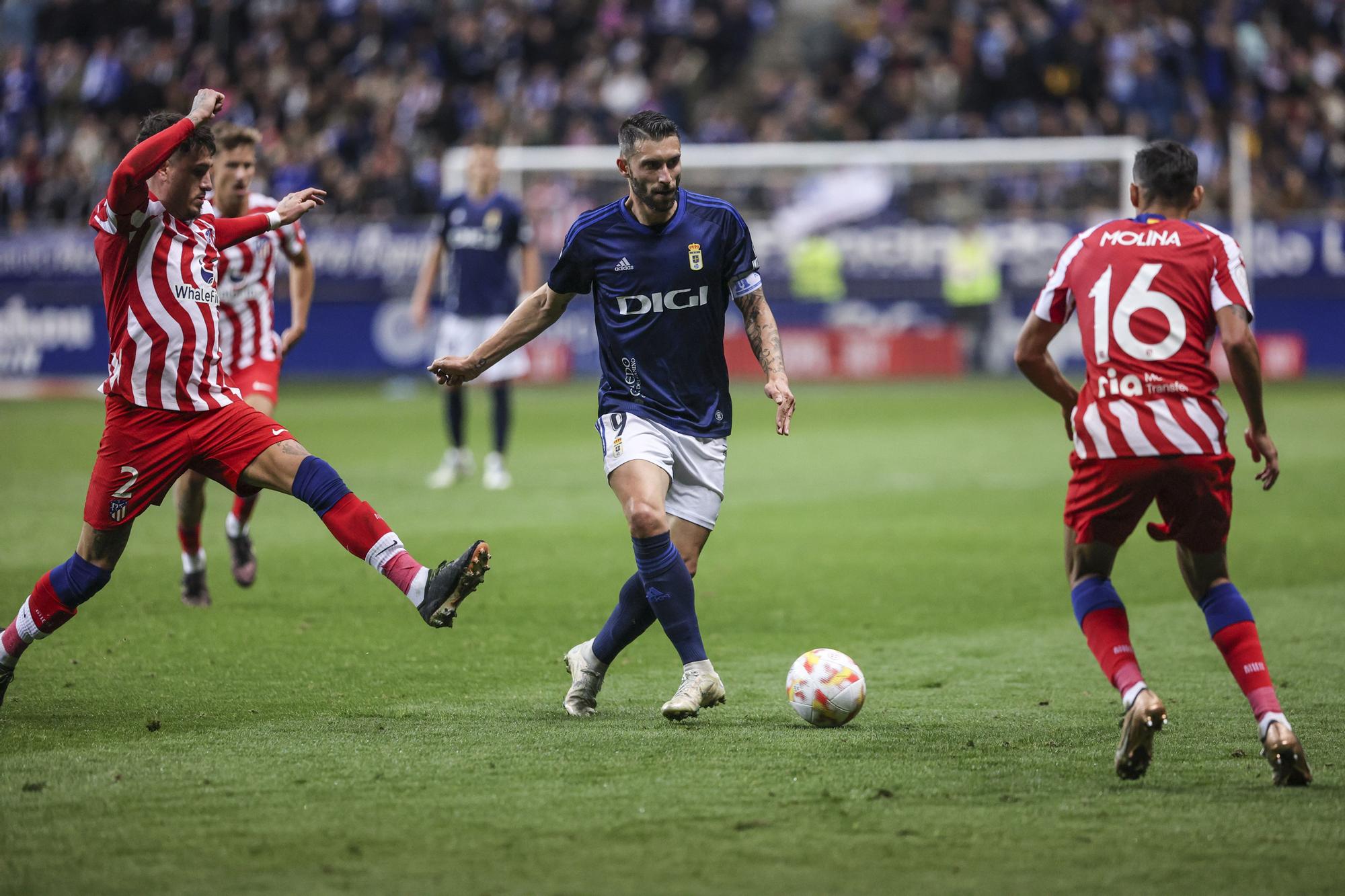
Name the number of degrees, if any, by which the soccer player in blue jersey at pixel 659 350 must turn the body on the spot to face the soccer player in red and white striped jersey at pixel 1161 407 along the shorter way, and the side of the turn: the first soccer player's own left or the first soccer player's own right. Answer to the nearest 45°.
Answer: approximately 45° to the first soccer player's own left

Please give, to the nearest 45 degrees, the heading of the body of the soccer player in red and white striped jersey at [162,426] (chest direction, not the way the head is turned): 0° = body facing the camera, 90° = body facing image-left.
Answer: approximately 315°

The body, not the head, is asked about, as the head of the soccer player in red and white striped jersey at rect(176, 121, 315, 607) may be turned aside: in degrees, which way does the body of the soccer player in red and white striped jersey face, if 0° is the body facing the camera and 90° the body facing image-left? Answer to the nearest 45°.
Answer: approximately 0°

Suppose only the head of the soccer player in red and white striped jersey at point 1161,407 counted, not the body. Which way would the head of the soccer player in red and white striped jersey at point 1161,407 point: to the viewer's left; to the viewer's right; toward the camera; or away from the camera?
away from the camera

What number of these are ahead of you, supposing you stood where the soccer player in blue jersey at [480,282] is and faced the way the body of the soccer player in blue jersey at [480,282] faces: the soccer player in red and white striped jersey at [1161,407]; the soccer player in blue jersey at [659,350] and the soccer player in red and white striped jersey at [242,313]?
3

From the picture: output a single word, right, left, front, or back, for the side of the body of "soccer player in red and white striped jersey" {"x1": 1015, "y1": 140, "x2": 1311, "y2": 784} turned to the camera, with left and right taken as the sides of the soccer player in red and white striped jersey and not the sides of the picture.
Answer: back

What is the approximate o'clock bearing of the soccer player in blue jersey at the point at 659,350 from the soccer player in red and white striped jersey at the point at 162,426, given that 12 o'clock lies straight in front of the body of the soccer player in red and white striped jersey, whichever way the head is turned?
The soccer player in blue jersey is roughly at 11 o'clock from the soccer player in red and white striped jersey.

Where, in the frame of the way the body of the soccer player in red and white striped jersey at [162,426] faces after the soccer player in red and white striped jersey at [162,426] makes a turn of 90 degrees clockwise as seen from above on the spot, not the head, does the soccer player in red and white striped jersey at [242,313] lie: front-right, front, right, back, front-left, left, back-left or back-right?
back-right

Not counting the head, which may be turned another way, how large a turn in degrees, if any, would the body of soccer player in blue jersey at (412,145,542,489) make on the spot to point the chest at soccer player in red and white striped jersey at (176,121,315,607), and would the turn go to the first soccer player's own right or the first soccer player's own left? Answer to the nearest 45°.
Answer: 0° — they already face them

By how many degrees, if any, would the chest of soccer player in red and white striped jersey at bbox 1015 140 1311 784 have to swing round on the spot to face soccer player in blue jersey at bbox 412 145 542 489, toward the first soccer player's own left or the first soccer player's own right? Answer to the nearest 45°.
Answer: approximately 45° to the first soccer player's own left
